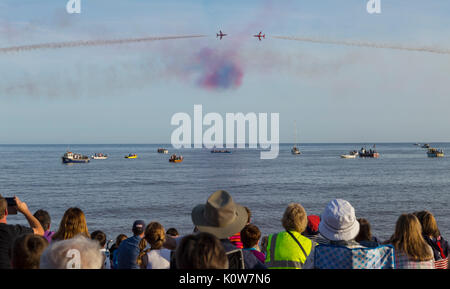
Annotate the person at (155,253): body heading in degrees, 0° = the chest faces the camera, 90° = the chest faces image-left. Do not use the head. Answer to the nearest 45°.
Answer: approximately 180°

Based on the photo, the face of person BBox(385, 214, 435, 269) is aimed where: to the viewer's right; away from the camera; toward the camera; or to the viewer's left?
away from the camera

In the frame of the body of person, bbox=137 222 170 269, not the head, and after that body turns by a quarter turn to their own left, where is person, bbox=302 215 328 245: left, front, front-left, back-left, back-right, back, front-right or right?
back

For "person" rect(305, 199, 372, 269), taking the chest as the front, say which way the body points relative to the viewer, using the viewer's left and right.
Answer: facing away from the viewer

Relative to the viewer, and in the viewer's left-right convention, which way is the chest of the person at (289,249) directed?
facing away from the viewer

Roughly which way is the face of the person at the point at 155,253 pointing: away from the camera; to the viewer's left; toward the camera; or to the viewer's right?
away from the camera

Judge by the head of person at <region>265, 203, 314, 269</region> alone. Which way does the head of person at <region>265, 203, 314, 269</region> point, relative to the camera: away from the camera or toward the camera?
away from the camera

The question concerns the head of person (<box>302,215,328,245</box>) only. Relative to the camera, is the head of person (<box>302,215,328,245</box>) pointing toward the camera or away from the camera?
away from the camera

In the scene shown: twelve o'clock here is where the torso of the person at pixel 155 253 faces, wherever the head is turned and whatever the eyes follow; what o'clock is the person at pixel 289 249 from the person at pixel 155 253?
the person at pixel 289 249 is roughly at 4 o'clock from the person at pixel 155 253.

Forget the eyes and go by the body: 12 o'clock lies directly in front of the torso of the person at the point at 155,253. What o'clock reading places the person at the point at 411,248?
the person at the point at 411,248 is roughly at 4 o'clock from the person at the point at 155,253.

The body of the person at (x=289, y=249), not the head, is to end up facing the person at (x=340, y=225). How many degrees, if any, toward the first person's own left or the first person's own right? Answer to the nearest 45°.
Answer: approximately 135° to the first person's own right

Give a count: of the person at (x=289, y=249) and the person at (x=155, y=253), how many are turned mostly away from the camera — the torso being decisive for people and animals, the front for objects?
2
